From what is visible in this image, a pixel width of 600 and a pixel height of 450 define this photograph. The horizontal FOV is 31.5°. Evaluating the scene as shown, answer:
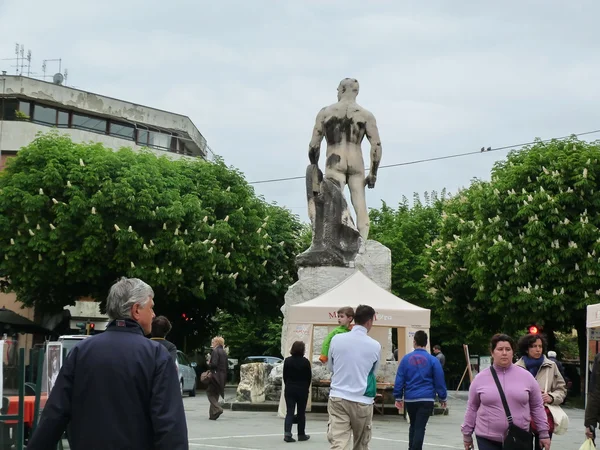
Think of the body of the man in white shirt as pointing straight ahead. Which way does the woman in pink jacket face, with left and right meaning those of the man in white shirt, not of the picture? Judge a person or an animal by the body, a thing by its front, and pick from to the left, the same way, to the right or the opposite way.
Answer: the opposite way

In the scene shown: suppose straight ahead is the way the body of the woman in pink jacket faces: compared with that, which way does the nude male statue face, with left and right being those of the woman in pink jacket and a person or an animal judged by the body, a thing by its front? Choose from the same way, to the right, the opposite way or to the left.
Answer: the opposite way

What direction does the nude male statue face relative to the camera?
away from the camera

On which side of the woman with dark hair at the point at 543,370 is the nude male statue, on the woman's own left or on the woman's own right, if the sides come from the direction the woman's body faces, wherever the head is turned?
on the woman's own right

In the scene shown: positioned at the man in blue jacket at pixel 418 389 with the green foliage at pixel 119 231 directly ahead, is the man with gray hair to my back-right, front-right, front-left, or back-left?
back-left

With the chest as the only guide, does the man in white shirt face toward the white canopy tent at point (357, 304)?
yes

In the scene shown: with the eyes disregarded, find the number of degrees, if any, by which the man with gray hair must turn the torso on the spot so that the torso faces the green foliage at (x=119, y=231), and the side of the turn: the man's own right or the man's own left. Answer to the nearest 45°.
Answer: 0° — they already face it

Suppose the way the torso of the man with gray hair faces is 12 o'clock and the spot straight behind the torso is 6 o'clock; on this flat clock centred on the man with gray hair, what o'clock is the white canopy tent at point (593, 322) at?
The white canopy tent is roughly at 1 o'clock from the man with gray hair.

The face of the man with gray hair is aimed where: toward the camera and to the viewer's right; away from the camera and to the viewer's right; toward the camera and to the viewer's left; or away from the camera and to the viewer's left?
away from the camera and to the viewer's right

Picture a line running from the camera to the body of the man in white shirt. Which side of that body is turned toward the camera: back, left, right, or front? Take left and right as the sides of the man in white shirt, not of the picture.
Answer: back

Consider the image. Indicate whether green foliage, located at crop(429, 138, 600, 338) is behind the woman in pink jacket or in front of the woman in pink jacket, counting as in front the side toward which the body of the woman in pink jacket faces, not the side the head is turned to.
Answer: behind

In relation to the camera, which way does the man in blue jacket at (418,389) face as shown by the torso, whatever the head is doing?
away from the camera

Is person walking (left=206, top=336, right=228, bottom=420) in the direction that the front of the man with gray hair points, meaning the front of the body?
yes
